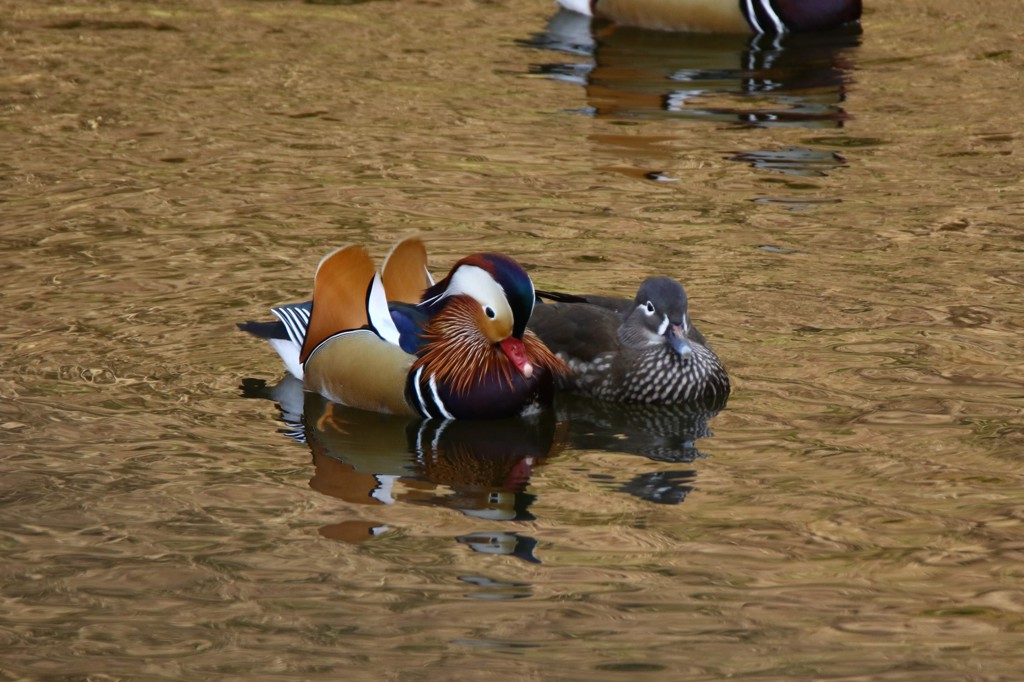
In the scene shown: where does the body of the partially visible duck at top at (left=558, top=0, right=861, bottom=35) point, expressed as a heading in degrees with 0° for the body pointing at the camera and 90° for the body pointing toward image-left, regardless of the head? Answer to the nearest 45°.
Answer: approximately 270°

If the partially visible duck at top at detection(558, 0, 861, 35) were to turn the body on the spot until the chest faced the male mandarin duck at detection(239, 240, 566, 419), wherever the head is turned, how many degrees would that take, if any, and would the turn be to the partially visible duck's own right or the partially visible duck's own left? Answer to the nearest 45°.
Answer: approximately 90° to the partially visible duck's own right

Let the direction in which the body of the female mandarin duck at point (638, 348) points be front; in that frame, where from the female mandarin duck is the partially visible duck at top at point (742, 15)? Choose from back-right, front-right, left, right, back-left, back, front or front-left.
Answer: back-left

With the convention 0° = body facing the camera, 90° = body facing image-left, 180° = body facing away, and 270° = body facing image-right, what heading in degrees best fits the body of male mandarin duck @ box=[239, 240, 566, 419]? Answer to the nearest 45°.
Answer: approximately 315°

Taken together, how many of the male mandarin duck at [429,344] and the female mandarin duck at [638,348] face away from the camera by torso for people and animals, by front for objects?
0

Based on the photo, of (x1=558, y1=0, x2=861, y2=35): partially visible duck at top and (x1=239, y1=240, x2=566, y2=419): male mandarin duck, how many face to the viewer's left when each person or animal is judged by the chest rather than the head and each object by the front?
0

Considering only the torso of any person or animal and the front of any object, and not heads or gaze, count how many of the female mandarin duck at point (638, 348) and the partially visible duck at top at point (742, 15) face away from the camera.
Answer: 0

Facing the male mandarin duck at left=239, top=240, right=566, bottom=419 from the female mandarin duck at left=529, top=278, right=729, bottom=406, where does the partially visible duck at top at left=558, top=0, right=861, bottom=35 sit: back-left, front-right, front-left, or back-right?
back-right

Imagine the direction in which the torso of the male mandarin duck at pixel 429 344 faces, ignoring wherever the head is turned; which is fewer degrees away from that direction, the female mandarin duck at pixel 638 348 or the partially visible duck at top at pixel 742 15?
the female mandarin duck

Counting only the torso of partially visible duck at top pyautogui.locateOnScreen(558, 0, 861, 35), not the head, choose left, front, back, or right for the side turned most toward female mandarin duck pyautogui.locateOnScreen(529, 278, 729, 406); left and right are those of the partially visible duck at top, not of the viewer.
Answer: right

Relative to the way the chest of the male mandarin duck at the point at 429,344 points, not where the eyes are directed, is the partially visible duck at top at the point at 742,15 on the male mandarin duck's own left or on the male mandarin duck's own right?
on the male mandarin duck's own left

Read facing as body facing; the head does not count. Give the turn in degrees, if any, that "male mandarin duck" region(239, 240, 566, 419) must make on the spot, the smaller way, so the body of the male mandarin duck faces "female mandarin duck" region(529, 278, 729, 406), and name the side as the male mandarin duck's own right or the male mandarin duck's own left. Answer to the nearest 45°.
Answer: approximately 45° to the male mandarin duck's own left
